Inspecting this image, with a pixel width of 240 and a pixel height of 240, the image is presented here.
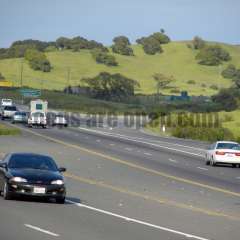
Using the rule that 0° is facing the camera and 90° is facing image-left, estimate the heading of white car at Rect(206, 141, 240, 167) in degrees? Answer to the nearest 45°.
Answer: approximately 135°

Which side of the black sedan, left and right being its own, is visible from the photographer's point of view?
front
